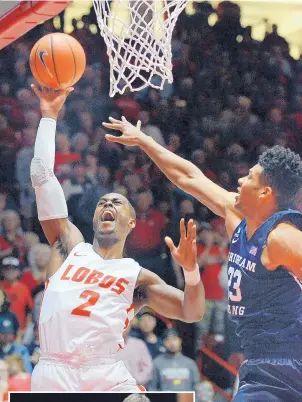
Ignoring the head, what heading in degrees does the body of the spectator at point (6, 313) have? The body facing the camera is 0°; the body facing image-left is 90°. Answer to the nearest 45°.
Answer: approximately 0°

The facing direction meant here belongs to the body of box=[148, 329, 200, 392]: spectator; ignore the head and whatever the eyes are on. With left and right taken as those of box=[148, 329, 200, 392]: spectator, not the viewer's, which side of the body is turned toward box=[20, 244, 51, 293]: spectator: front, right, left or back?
right

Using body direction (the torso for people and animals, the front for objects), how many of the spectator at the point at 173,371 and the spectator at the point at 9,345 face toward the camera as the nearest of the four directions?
2

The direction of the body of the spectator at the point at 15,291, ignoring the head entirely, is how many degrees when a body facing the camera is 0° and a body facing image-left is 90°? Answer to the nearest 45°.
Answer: approximately 0°

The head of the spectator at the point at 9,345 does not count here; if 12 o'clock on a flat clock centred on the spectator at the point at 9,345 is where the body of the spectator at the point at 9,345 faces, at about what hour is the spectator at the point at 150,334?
the spectator at the point at 150,334 is roughly at 9 o'clock from the spectator at the point at 9,345.
